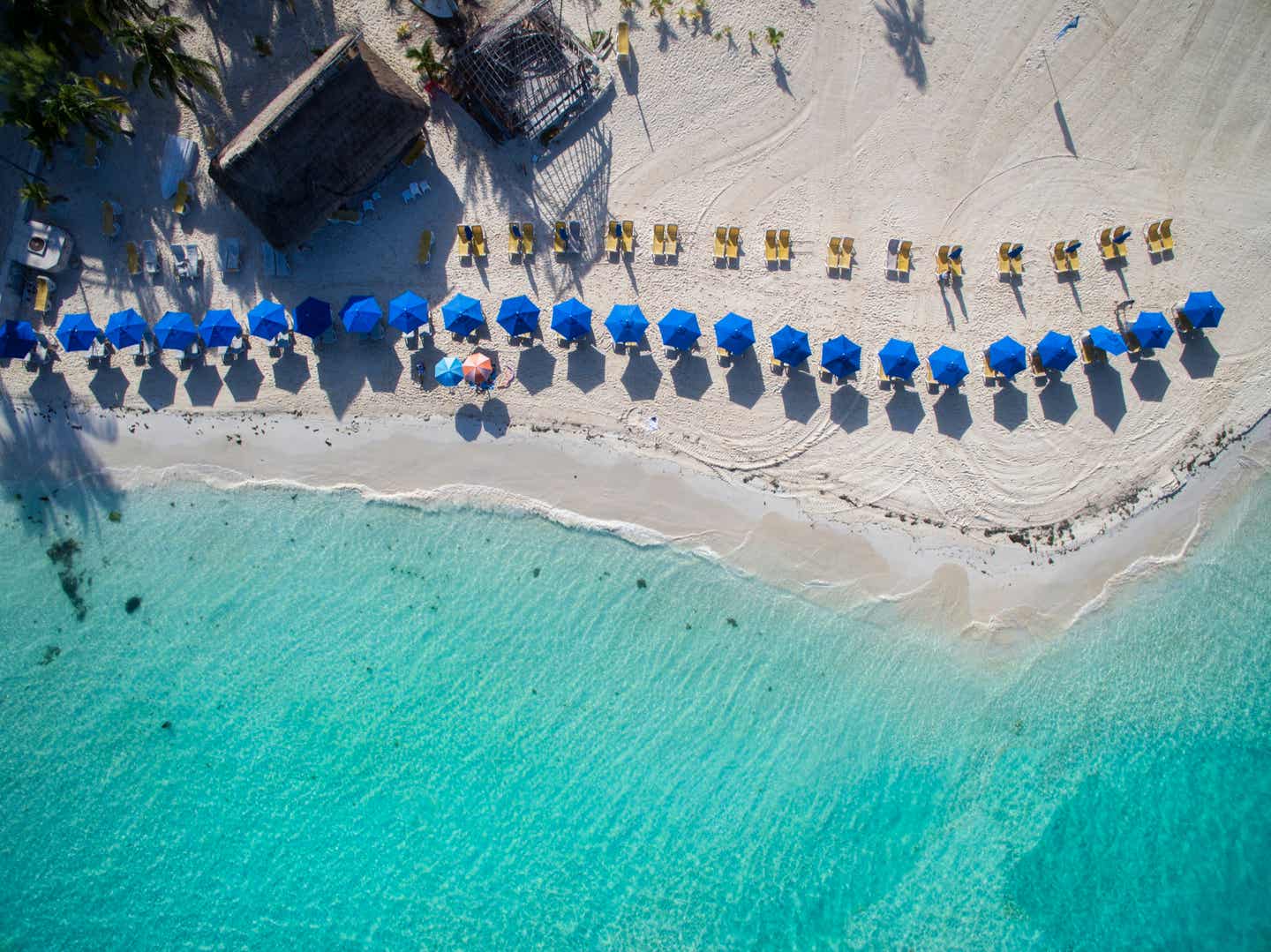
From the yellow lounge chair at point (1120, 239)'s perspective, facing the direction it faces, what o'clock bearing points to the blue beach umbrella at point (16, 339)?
The blue beach umbrella is roughly at 2 o'clock from the yellow lounge chair.

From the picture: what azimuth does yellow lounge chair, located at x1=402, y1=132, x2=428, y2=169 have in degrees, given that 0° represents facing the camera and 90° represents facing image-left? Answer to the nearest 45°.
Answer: approximately 45°

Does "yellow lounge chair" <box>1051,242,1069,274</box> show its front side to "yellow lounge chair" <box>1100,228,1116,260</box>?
no

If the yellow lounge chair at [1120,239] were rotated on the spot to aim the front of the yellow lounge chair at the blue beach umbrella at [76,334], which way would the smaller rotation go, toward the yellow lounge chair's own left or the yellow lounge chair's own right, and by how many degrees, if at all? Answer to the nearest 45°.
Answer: approximately 45° to the yellow lounge chair's own right

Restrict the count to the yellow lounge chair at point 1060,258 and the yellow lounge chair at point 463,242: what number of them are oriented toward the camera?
2

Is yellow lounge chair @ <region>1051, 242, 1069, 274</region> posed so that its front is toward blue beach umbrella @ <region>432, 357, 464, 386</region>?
no

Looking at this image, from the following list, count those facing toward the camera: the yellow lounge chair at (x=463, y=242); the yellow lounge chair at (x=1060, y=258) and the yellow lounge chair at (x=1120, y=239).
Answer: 3

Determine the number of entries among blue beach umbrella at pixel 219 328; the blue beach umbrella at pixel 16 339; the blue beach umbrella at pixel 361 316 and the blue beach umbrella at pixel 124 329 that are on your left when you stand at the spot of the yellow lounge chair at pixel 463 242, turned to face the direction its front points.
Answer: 0

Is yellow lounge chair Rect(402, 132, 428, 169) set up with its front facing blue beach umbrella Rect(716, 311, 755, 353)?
no

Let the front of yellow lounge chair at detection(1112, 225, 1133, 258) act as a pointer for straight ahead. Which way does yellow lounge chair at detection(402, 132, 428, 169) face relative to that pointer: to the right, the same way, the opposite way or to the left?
the same way

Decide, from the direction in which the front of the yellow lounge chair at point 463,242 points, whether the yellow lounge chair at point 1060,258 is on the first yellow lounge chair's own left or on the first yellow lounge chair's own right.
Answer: on the first yellow lounge chair's own left

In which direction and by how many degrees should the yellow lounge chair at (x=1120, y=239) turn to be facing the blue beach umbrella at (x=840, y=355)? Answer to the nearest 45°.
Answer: approximately 45° to its right

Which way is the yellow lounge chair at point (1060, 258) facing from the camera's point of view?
toward the camera

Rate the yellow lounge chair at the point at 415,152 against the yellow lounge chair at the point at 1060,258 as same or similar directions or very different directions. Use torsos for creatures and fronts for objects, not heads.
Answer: same or similar directions
